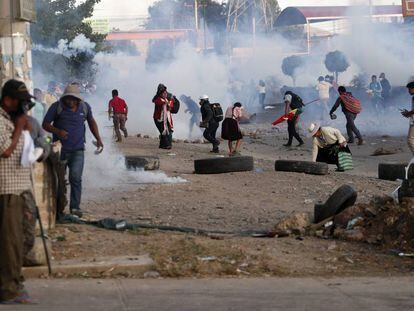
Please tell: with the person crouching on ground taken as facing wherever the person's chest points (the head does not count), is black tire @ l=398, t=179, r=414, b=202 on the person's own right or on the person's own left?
on the person's own left

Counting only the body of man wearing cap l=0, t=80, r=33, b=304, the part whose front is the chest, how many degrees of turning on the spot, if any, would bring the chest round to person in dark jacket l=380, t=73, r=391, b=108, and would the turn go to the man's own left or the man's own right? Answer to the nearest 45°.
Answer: approximately 45° to the man's own left

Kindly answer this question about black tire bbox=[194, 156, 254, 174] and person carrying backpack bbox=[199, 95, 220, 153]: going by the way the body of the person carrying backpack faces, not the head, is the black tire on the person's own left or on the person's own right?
on the person's own left

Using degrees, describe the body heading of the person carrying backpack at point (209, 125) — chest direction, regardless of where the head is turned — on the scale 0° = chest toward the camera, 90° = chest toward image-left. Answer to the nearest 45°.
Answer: approximately 90°

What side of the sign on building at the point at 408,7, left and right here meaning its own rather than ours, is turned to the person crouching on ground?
front

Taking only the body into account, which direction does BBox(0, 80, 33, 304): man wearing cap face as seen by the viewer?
to the viewer's right

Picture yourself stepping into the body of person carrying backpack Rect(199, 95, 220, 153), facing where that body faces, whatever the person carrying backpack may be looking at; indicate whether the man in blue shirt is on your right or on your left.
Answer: on your left

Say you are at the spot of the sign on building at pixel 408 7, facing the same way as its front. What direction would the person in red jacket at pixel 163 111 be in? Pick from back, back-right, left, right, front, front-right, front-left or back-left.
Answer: front-right

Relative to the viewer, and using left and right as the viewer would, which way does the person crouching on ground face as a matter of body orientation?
facing the viewer and to the left of the viewer

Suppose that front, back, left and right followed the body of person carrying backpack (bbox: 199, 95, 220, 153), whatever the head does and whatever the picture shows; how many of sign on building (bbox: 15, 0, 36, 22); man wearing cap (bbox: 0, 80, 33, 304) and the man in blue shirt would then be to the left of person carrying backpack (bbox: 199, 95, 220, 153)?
3
